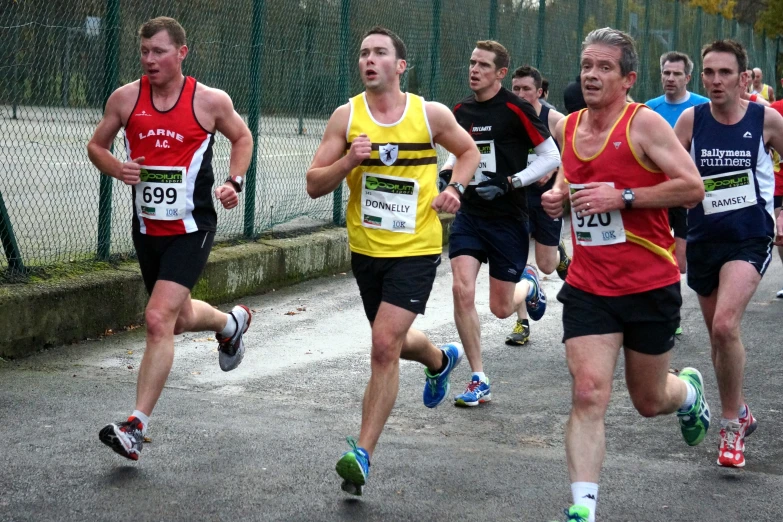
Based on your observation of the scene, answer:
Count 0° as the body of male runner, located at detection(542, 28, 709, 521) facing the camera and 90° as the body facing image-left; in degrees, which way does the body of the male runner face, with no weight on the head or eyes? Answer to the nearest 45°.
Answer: approximately 45°

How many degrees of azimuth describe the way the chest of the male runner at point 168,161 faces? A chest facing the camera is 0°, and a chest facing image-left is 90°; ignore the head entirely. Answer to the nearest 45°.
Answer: approximately 45°

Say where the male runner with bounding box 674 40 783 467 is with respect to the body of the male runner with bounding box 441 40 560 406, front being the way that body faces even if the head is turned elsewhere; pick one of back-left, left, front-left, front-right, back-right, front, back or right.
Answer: left

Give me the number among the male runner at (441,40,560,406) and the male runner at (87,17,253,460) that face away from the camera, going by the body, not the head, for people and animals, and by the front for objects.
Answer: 0

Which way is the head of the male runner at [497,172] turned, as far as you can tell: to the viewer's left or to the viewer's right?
to the viewer's left

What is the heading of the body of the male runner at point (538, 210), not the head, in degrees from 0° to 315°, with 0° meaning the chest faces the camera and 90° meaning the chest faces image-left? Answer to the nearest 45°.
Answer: approximately 45°

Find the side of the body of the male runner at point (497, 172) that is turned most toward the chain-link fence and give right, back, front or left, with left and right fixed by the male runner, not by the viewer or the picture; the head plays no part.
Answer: right

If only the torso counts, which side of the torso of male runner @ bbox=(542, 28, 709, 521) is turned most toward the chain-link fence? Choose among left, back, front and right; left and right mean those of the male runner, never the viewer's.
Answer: right

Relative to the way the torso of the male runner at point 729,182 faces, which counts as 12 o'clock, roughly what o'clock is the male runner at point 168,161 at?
the male runner at point 168,161 is roughly at 1 o'clock from the male runner at point 729,182.

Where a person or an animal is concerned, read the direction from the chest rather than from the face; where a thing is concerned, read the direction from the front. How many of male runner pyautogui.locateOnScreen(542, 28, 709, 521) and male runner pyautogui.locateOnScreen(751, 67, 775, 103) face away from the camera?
0

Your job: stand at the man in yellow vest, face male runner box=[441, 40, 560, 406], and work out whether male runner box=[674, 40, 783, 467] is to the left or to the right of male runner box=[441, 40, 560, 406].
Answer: right
